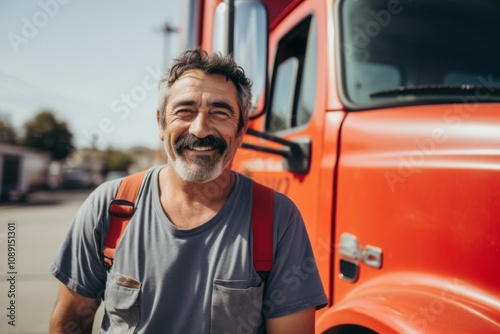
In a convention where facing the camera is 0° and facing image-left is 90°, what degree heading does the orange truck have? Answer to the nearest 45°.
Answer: approximately 315°

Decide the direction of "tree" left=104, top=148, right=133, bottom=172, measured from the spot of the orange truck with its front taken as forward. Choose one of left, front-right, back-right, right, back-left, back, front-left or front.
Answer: back

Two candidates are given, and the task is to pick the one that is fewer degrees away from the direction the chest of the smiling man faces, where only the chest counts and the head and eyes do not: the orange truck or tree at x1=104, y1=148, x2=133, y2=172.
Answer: the orange truck

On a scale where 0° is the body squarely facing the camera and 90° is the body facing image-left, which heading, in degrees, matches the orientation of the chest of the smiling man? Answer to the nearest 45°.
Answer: approximately 0°

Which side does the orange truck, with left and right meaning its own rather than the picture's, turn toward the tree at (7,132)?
back

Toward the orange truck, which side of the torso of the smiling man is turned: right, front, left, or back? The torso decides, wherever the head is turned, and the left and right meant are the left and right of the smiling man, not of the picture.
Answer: left

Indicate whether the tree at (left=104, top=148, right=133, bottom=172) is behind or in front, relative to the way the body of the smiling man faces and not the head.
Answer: behind
